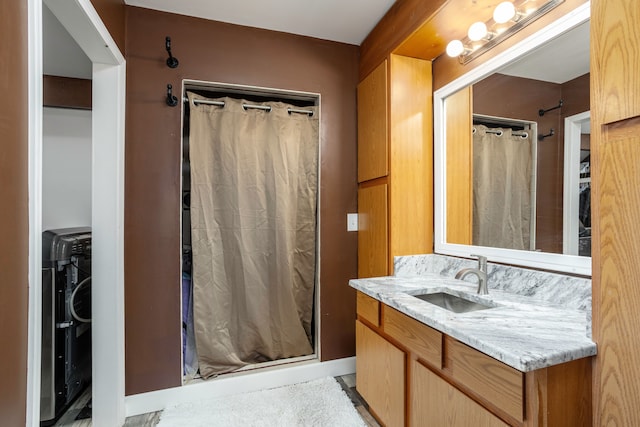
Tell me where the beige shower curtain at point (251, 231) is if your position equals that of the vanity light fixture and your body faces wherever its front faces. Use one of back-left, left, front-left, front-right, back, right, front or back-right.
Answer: front-right

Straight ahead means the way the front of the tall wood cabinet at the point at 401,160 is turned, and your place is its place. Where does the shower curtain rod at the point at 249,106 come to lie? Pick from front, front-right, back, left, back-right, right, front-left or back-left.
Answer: front-right

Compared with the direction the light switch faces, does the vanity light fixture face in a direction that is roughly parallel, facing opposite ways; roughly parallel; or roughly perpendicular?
roughly perpendicular

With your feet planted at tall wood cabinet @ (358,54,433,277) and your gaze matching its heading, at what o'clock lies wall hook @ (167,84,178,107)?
The wall hook is roughly at 1 o'clock from the tall wood cabinet.

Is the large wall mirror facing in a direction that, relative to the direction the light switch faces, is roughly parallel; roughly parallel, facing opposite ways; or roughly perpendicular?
roughly perpendicular
